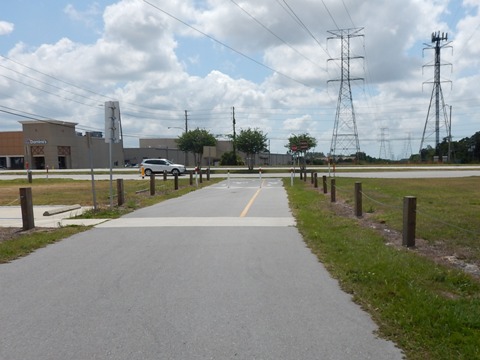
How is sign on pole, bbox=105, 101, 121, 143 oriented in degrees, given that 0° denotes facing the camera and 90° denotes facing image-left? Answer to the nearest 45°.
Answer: approximately 180°

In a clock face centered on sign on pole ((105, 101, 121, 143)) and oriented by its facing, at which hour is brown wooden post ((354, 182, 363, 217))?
The brown wooden post is roughly at 4 o'clock from the sign on pole.

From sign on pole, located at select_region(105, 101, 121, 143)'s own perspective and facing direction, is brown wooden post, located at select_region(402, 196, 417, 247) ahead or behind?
behind

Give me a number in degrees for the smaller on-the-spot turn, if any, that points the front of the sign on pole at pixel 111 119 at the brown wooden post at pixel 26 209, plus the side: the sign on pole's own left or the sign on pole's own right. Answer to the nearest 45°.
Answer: approximately 135° to the sign on pole's own left
